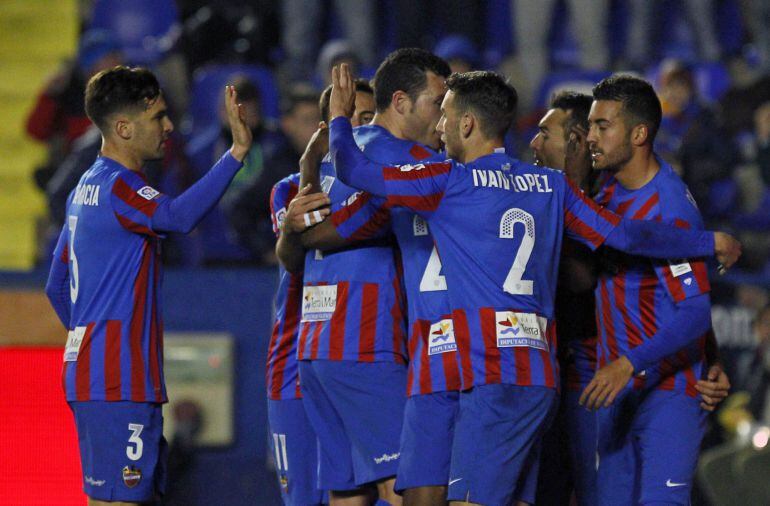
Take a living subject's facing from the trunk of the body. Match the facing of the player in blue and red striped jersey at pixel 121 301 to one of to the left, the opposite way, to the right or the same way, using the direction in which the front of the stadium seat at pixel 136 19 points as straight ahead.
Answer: to the left

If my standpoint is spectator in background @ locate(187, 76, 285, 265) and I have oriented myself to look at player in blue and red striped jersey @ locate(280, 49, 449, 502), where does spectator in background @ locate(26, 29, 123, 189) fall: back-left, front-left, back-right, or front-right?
back-right

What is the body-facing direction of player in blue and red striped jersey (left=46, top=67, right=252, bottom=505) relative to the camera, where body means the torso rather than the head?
to the viewer's right

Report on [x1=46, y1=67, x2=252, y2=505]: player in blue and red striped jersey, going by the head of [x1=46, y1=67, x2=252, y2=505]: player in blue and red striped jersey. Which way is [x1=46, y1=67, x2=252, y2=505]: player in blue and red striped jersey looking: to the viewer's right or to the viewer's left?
to the viewer's right

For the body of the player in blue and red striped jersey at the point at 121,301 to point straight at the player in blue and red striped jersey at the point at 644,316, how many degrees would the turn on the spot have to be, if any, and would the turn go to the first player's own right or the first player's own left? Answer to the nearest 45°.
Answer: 0° — they already face them

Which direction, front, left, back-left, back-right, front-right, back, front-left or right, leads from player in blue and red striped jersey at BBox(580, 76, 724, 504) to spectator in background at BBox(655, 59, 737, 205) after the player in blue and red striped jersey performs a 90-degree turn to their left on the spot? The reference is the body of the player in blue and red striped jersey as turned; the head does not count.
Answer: back-left

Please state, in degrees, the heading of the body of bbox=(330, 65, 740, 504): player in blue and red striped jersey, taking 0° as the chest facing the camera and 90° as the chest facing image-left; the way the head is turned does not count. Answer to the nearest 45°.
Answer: approximately 135°
